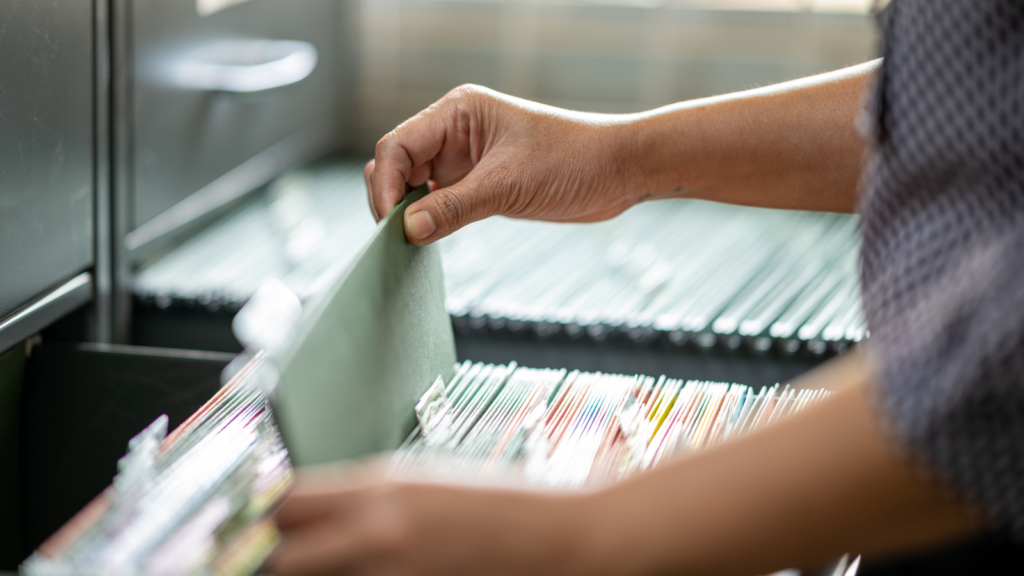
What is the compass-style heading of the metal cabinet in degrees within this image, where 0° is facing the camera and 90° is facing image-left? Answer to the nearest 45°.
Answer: approximately 315°

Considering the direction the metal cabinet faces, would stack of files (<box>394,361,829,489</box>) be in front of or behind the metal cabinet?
in front

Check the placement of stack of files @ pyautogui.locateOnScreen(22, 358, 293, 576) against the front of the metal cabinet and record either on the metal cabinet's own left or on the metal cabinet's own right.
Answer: on the metal cabinet's own right
